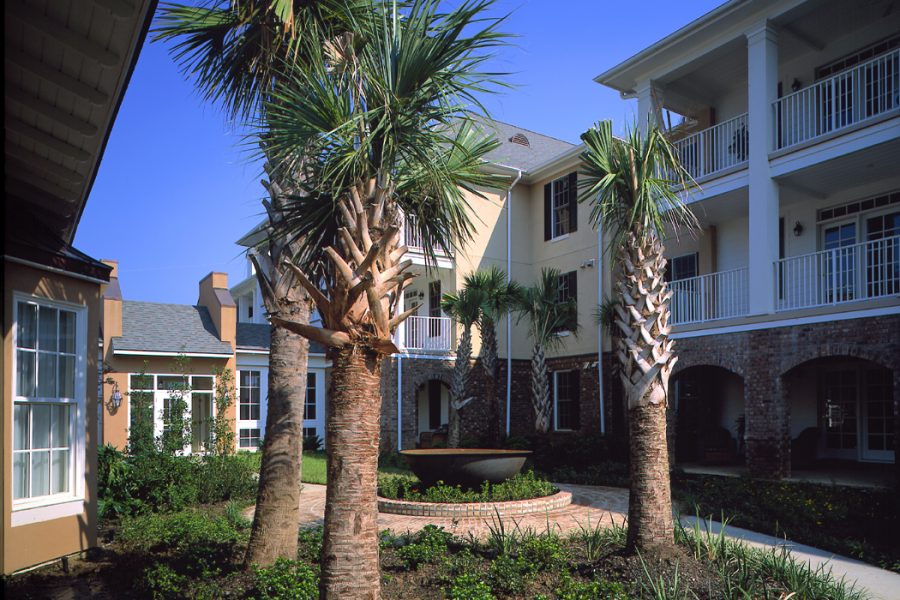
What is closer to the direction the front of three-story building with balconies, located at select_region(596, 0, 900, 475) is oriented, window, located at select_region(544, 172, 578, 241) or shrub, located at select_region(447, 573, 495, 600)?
the shrub

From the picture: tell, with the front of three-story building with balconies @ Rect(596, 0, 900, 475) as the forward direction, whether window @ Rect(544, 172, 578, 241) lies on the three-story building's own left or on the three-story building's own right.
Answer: on the three-story building's own right

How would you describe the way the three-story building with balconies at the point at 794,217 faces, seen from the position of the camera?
facing the viewer and to the left of the viewer

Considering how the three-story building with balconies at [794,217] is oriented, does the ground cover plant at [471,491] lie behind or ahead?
ahead

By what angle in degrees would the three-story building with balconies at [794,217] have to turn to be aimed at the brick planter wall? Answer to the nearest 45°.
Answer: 0° — it already faces it

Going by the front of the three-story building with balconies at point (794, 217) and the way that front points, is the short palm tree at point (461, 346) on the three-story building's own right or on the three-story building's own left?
on the three-story building's own right

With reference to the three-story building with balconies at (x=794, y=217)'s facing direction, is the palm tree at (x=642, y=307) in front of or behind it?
in front

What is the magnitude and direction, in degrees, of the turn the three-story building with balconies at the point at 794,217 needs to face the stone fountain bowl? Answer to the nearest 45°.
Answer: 0° — it already faces it

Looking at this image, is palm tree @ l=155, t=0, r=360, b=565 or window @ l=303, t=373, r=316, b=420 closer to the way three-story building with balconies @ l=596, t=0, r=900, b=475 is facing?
the palm tree

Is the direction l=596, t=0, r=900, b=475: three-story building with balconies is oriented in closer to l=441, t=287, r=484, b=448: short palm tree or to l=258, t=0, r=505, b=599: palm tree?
the palm tree
